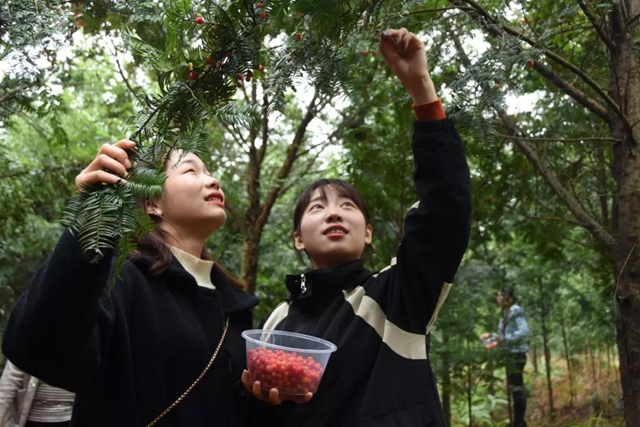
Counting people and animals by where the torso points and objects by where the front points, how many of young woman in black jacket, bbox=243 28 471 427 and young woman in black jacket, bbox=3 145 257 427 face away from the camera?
0

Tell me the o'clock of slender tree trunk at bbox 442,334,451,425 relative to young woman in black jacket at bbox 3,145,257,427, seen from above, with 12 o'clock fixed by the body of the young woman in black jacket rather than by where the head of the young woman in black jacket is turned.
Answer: The slender tree trunk is roughly at 9 o'clock from the young woman in black jacket.

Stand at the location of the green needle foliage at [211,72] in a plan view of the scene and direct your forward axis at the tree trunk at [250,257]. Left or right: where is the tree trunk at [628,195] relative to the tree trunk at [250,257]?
right

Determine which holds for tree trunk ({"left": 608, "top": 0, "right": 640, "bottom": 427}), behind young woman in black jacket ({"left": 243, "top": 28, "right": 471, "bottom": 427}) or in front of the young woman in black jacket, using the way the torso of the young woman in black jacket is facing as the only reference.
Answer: behind

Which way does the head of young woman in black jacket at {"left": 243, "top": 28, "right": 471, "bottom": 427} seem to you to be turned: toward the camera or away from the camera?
toward the camera

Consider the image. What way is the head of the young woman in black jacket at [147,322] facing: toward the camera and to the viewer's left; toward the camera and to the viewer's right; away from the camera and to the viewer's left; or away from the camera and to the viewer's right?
toward the camera and to the viewer's right

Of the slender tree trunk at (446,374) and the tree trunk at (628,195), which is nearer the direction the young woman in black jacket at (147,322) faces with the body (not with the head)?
the tree trunk

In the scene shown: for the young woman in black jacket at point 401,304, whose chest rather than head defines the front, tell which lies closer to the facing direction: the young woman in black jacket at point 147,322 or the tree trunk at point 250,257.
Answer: the young woman in black jacket

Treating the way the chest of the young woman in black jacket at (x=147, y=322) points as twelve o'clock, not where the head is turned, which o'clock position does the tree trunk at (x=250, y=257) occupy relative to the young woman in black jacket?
The tree trunk is roughly at 8 o'clock from the young woman in black jacket.

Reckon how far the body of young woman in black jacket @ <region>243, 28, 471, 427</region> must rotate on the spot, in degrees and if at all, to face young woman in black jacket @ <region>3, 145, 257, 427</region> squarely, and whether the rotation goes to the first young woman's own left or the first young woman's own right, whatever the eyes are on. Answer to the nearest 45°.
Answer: approximately 45° to the first young woman's own right
